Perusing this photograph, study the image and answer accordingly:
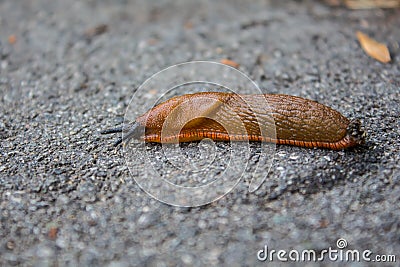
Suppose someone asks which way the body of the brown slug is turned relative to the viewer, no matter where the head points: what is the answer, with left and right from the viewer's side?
facing to the left of the viewer

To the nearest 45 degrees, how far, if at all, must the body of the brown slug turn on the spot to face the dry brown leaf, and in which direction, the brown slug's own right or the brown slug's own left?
approximately 135° to the brown slug's own right
